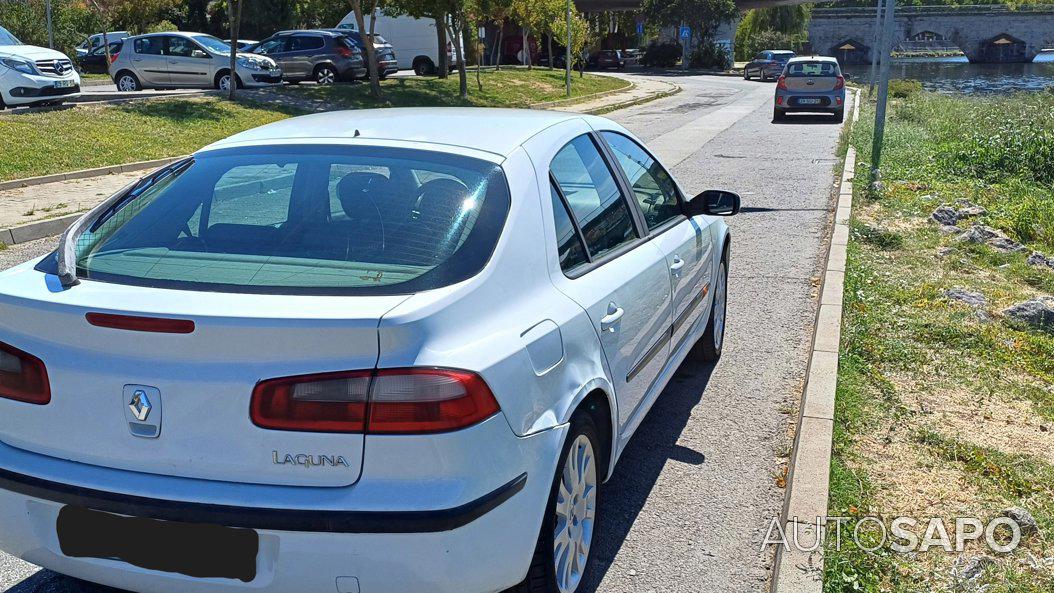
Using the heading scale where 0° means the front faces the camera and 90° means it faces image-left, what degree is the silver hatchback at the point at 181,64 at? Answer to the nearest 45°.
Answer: approximately 315°

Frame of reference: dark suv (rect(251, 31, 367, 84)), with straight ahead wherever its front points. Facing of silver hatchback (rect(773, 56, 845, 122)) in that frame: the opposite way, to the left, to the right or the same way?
to the right

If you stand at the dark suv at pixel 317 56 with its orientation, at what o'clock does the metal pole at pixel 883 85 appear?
The metal pole is roughly at 7 o'clock from the dark suv.

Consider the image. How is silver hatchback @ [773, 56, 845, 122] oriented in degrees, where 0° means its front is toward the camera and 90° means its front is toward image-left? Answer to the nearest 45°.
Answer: approximately 180°

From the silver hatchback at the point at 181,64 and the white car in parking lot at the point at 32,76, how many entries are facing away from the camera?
0

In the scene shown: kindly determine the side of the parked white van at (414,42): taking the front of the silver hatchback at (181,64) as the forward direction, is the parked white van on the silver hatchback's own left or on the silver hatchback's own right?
on the silver hatchback's own left

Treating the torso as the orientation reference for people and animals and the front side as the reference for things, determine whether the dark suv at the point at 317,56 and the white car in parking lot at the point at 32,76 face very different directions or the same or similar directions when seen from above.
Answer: very different directions

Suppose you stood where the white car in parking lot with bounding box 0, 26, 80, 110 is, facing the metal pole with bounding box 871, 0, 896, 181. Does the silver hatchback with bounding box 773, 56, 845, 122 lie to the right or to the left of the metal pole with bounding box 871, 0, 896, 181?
left

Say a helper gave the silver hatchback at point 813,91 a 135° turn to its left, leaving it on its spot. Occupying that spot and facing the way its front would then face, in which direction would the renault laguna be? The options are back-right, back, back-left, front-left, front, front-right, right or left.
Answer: front-left

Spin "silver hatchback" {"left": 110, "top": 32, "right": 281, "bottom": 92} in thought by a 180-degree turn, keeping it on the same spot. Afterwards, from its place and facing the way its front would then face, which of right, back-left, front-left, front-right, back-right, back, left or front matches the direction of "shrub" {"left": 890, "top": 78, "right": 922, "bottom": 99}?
back-right

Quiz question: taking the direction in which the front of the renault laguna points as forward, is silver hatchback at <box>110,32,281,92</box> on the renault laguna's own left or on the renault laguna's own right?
on the renault laguna's own left

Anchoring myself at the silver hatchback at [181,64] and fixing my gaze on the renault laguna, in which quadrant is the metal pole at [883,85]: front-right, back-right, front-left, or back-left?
front-left

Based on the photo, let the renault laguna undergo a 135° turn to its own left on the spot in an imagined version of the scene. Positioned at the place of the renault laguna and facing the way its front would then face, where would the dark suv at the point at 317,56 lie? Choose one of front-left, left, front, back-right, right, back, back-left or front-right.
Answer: right

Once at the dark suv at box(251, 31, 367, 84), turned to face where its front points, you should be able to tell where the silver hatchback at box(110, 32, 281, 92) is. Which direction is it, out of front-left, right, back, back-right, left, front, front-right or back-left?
left

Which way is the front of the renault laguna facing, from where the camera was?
facing away from the viewer and to the right of the viewer
